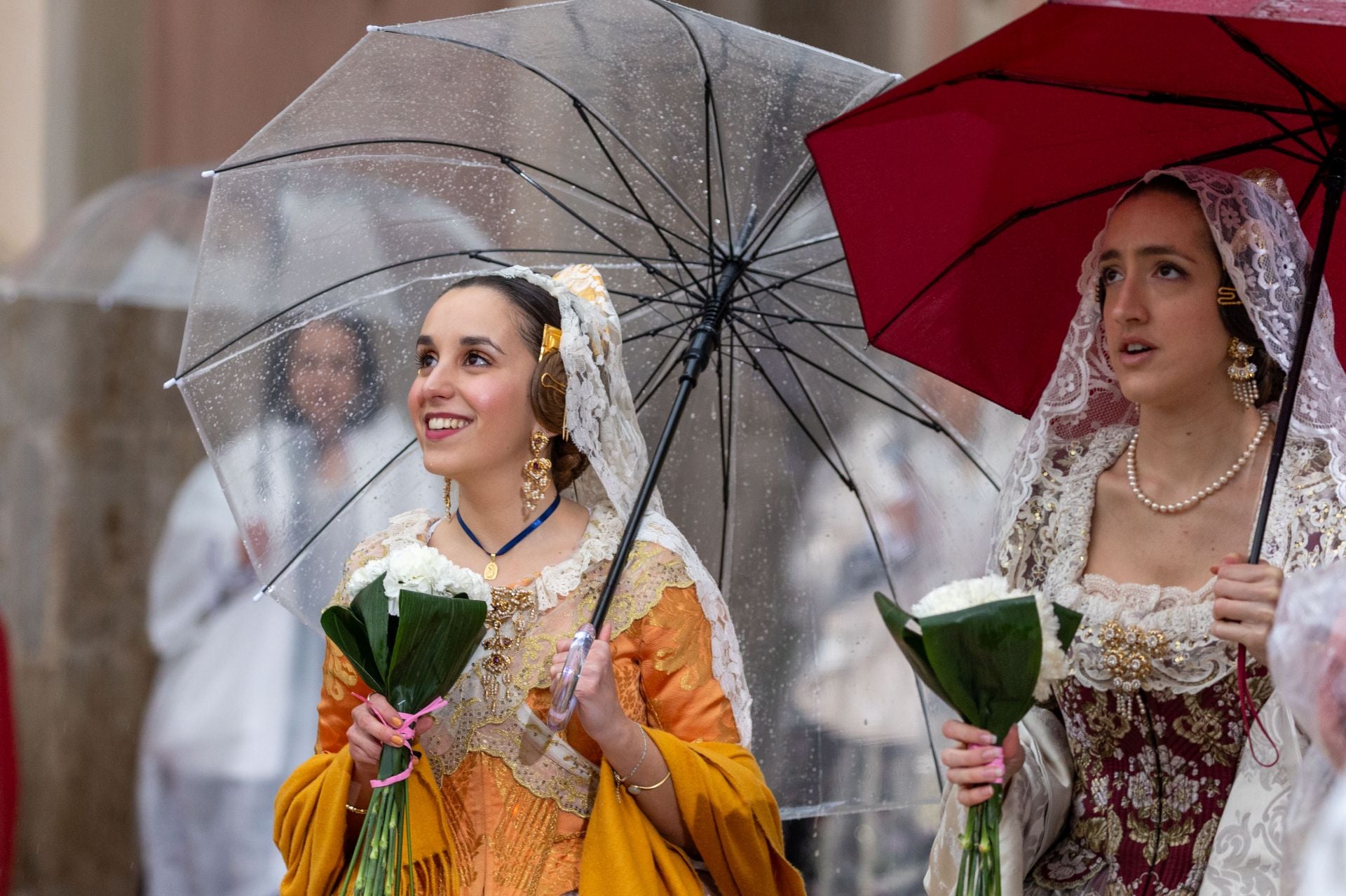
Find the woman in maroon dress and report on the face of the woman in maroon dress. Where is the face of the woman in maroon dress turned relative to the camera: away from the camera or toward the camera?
toward the camera

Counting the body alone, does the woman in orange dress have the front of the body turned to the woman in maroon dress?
no

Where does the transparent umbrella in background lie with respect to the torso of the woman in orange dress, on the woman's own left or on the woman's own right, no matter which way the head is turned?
on the woman's own right

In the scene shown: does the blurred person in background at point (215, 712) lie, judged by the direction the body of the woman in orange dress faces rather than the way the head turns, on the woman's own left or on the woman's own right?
on the woman's own right

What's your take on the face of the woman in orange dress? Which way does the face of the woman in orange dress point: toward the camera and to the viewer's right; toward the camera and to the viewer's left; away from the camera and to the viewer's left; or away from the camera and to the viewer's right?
toward the camera and to the viewer's left

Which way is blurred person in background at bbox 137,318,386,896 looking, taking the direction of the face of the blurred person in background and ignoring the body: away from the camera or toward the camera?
toward the camera

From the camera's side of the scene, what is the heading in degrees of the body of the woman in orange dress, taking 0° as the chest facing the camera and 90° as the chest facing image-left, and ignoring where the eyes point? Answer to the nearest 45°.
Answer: approximately 45°
